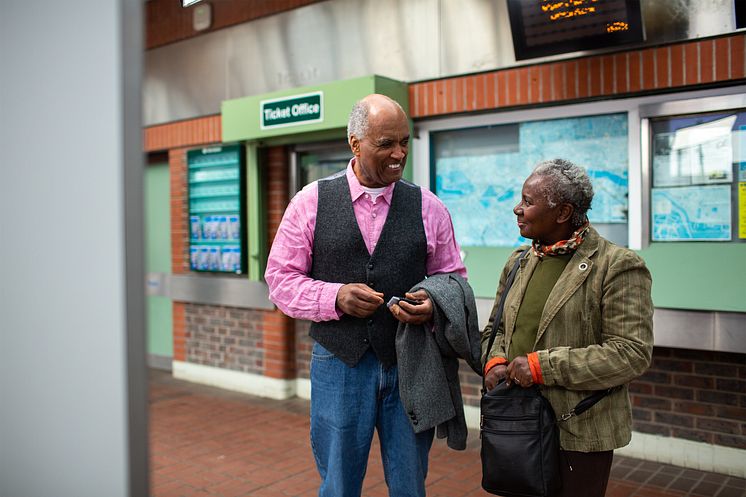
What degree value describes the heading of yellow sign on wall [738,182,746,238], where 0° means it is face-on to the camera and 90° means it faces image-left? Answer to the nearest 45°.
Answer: approximately 0°

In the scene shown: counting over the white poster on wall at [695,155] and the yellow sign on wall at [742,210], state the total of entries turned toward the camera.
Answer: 2

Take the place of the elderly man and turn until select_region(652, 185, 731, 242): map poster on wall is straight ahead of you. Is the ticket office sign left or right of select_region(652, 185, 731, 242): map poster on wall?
left

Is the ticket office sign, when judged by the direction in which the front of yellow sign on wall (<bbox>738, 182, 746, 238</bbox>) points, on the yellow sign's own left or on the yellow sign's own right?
on the yellow sign's own right

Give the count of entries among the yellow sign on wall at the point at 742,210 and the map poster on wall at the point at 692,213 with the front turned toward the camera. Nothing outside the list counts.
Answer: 2

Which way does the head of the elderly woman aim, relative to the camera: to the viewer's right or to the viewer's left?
to the viewer's left

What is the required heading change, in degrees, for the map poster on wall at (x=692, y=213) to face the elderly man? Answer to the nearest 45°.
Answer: approximately 45° to its right

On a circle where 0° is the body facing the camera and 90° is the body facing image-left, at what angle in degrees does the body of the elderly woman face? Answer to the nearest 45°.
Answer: approximately 45°

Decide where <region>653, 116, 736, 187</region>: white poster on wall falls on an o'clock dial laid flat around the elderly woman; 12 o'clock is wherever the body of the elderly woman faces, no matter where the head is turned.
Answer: The white poster on wall is roughly at 5 o'clock from the elderly woman.
